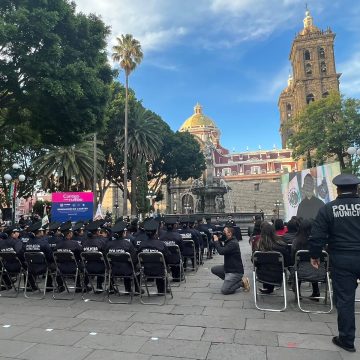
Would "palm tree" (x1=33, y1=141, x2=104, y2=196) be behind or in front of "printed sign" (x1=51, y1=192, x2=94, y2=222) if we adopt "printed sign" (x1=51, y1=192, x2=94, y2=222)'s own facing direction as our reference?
behind

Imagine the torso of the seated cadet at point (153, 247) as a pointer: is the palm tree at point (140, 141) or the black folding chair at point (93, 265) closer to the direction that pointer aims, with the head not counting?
the palm tree

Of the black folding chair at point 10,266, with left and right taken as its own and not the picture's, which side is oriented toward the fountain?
front

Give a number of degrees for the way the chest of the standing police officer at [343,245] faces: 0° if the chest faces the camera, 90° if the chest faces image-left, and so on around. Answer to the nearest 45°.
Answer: approximately 180°

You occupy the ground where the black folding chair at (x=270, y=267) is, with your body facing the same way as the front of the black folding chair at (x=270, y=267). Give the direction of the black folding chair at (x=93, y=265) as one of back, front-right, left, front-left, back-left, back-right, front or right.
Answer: left

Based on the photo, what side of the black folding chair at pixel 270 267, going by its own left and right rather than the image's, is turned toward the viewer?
back

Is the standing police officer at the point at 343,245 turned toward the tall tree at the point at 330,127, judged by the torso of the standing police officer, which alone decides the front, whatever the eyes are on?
yes

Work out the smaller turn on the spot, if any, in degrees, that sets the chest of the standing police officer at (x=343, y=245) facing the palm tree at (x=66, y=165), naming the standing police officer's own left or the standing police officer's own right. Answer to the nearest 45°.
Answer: approximately 45° to the standing police officer's own left

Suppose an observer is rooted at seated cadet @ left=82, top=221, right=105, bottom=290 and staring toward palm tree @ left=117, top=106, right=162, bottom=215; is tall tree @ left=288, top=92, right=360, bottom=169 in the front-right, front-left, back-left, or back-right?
front-right

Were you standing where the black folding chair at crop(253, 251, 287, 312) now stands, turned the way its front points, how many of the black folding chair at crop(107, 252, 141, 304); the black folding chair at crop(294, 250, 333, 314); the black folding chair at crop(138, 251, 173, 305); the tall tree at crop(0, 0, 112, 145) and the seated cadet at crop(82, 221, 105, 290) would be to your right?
1
